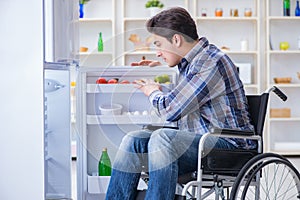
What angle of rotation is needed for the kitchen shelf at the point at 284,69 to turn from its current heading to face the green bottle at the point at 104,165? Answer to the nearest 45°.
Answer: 0° — it already faces it

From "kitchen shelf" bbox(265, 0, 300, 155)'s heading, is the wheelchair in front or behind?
in front

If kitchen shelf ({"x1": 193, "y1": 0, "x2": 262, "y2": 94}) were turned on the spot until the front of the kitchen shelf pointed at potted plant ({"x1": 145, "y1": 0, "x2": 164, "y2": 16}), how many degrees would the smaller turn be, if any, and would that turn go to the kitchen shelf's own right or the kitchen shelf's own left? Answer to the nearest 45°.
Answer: approximately 90° to the kitchen shelf's own right

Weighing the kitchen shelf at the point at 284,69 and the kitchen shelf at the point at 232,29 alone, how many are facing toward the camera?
2

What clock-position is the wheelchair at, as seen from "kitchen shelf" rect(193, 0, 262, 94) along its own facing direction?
The wheelchair is roughly at 12 o'clock from the kitchen shelf.

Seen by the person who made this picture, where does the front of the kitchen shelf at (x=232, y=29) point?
facing the viewer

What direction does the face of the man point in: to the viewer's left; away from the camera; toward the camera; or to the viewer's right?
to the viewer's left

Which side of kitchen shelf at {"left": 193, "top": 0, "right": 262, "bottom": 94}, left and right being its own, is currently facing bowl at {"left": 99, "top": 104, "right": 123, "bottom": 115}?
front

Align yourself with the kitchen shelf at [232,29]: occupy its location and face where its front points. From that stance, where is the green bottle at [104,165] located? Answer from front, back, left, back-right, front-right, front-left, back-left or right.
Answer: front

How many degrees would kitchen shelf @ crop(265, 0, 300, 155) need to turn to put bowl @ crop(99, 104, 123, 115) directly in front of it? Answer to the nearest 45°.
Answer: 0° — it already faces it

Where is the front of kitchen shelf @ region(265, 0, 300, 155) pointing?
toward the camera

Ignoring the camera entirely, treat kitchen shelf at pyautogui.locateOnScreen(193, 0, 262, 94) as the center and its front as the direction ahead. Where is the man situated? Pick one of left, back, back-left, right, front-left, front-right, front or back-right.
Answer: front
